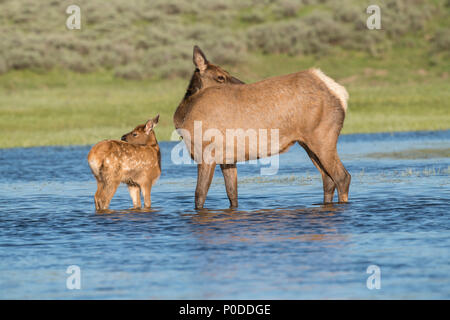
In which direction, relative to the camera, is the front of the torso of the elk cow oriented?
to the viewer's left

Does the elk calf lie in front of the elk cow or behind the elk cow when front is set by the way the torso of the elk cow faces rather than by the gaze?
in front
